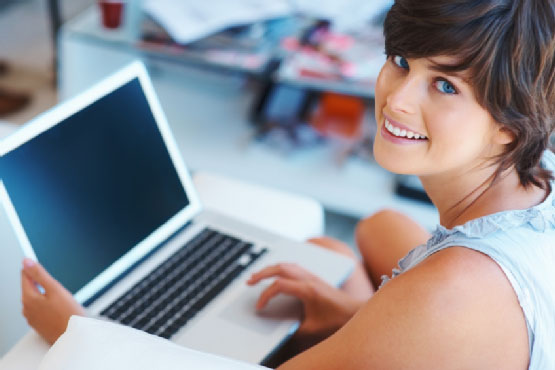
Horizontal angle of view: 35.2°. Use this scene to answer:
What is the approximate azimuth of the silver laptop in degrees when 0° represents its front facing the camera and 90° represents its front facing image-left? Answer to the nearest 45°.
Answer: approximately 315°

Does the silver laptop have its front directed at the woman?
yes

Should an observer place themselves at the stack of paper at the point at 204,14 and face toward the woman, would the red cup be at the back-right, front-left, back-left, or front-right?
back-right

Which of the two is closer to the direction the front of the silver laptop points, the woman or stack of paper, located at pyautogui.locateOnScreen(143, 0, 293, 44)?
the woman

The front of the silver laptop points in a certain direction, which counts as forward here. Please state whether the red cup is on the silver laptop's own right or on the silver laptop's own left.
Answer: on the silver laptop's own left

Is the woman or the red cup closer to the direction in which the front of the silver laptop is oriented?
the woman
